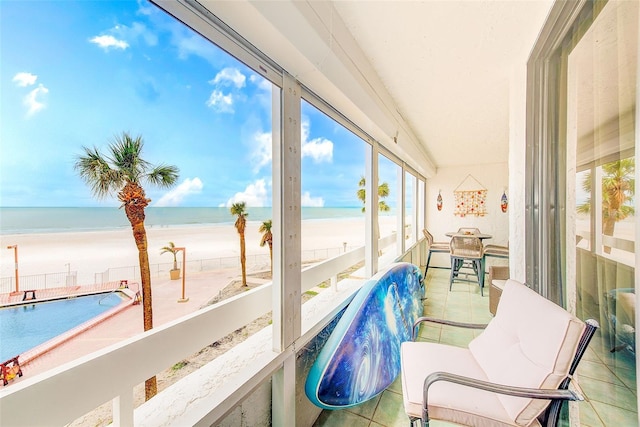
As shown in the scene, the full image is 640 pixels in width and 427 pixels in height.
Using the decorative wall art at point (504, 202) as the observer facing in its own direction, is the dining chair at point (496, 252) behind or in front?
in front

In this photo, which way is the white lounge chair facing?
to the viewer's left

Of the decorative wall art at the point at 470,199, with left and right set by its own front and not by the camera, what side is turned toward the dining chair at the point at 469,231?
front

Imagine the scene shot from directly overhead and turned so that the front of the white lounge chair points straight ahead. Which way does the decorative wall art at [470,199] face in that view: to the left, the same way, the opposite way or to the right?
to the left

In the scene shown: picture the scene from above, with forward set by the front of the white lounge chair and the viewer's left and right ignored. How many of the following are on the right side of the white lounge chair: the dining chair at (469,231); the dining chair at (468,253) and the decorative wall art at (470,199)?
3

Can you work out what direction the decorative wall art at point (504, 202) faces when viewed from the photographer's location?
facing the viewer

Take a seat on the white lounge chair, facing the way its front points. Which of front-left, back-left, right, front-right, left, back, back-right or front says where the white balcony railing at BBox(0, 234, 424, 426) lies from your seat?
front-left
